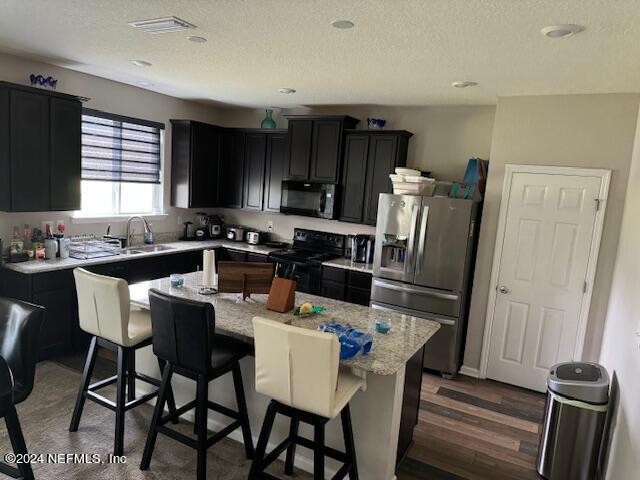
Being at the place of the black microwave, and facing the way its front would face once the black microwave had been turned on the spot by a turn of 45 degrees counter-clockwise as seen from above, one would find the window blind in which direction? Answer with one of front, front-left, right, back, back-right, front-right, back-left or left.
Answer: right

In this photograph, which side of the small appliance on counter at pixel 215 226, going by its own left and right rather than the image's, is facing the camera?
front

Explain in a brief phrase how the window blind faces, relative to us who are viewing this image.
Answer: facing the viewer and to the right of the viewer

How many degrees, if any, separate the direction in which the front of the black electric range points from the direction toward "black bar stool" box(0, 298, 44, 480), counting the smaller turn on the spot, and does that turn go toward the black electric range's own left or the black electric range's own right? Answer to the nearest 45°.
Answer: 0° — it already faces it

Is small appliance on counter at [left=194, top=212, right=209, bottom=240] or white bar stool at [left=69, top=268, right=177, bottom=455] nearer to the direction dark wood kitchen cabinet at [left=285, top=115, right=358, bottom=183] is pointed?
the white bar stool

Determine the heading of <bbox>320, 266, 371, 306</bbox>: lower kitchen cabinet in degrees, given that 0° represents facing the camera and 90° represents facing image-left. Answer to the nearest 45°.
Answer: approximately 45°

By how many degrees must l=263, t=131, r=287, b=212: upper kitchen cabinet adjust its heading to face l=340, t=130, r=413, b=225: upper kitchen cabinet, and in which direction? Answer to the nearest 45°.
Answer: approximately 90° to its left

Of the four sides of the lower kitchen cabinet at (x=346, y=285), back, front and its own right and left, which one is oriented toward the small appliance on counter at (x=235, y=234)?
right

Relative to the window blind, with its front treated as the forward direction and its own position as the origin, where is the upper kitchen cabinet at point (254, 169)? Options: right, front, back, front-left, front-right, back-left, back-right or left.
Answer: front-left

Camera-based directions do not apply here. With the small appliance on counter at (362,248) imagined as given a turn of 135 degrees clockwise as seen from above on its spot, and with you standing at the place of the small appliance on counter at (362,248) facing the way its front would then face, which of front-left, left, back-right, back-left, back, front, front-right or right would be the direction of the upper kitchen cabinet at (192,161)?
left

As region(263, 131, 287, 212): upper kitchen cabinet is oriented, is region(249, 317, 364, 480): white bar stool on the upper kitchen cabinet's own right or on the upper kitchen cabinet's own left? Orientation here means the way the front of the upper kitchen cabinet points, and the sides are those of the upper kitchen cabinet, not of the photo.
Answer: on the upper kitchen cabinet's own left

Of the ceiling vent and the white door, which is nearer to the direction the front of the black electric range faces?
the ceiling vent

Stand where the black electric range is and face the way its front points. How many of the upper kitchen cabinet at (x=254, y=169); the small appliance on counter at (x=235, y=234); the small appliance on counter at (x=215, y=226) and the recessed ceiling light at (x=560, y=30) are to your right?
3

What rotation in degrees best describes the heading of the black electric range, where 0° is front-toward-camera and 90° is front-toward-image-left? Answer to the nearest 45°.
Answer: approximately 45°

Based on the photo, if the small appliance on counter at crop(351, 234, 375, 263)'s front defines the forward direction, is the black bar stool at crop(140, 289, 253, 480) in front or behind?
in front
